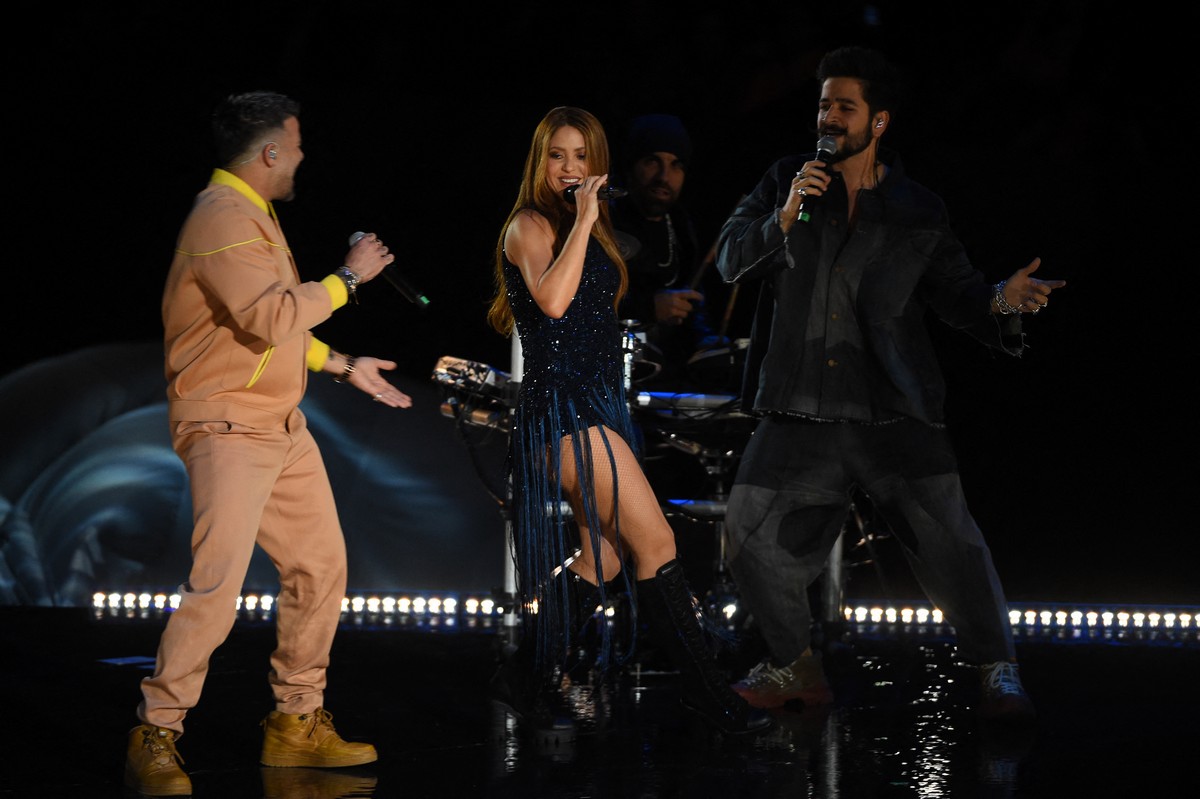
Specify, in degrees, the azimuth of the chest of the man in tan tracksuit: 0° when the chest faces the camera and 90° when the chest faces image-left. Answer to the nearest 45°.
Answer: approximately 270°

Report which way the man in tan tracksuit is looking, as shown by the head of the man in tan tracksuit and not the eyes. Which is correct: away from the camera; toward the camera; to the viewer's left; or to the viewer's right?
to the viewer's right

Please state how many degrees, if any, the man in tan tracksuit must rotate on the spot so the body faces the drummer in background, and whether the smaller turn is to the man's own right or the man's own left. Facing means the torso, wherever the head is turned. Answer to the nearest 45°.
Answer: approximately 45° to the man's own left

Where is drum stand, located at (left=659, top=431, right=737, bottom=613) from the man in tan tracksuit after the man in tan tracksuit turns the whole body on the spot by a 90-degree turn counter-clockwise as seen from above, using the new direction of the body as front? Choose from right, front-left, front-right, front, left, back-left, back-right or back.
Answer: front-right
